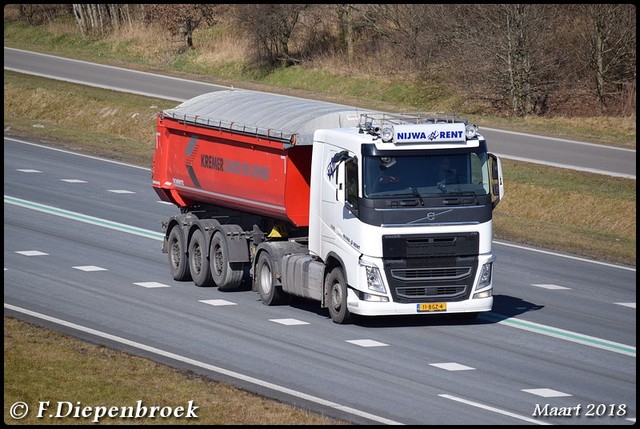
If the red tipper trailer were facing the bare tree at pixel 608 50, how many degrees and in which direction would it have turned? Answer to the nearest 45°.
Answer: approximately 90° to its left

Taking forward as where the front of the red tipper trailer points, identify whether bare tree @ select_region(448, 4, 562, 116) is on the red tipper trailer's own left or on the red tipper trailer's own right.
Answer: on the red tipper trailer's own left
